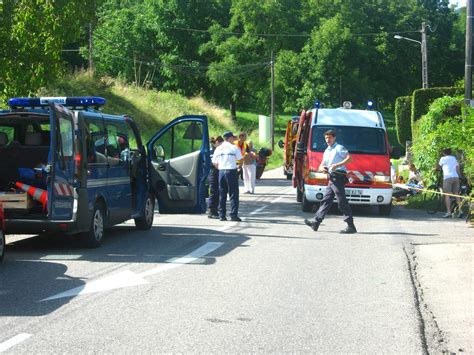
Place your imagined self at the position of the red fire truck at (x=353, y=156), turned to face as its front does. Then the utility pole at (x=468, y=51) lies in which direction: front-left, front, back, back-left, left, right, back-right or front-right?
back-left

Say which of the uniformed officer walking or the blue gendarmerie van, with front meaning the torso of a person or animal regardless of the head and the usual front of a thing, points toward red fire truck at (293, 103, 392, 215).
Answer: the blue gendarmerie van

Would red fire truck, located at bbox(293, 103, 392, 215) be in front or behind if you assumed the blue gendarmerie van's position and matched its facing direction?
in front

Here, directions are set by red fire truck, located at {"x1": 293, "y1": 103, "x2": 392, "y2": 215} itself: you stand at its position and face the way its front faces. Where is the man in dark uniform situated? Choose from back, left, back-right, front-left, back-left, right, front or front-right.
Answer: front-right

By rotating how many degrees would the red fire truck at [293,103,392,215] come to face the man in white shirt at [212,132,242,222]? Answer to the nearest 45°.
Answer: approximately 45° to its right

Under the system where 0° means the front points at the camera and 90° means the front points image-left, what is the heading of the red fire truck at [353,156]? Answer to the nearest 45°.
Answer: approximately 0°

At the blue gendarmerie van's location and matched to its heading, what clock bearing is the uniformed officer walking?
The uniformed officer walking is roughly at 1 o'clock from the blue gendarmerie van.

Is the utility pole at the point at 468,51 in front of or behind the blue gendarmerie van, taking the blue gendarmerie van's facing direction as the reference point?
in front
